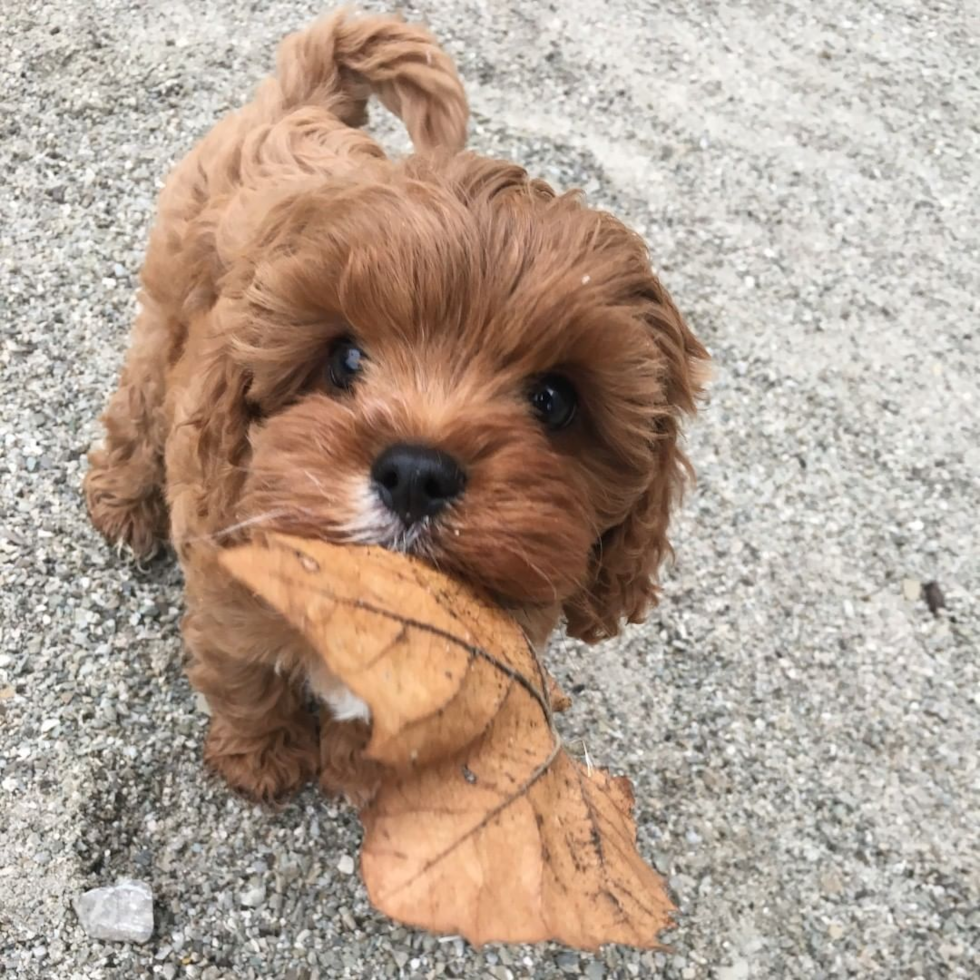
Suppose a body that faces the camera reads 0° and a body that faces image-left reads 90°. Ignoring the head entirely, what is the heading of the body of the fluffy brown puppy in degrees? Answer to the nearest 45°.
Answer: approximately 315°
